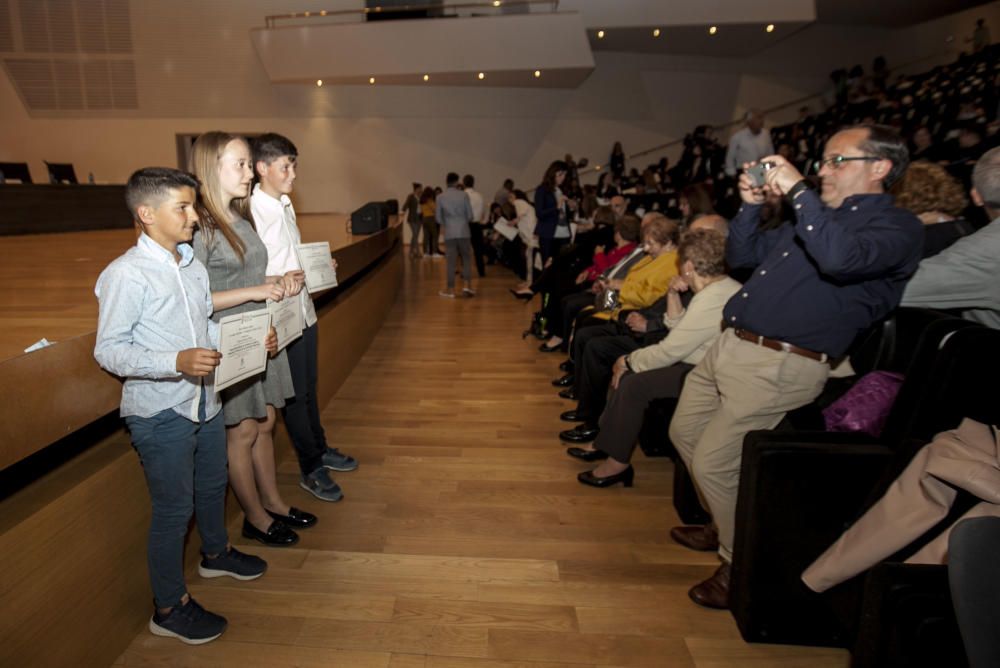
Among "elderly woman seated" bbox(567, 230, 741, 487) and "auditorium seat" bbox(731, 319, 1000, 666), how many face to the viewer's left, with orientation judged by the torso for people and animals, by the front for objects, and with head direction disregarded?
2

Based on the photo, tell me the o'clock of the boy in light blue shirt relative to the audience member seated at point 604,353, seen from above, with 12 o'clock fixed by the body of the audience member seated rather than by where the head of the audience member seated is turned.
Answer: The boy in light blue shirt is roughly at 10 o'clock from the audience member seated.

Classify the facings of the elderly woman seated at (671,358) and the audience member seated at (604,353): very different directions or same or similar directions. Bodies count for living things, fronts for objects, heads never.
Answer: same or similar directions

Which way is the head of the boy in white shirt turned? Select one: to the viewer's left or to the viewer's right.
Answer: to the viewer's right

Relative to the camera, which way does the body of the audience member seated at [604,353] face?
to the viewer's left

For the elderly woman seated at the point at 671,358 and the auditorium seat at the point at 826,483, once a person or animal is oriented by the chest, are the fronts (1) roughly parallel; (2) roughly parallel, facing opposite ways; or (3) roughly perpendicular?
roughly parallel

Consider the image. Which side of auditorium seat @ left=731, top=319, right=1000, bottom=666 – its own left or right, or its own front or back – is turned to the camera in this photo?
left

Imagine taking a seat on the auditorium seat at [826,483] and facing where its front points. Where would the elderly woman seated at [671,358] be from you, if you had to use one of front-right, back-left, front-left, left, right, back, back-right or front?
front-right

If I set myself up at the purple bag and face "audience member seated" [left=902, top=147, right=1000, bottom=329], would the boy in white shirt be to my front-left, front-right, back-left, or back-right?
back-left

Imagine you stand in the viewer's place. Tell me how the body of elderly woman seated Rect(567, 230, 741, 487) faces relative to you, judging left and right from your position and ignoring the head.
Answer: facing to the left of the viewer

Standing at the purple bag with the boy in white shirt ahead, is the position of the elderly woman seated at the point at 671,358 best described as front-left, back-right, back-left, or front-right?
front-right

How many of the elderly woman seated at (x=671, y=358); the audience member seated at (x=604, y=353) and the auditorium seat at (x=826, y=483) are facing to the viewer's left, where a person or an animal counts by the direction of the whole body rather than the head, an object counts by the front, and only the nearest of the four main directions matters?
3
